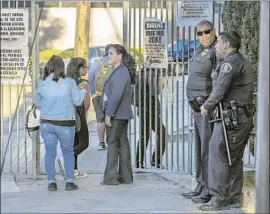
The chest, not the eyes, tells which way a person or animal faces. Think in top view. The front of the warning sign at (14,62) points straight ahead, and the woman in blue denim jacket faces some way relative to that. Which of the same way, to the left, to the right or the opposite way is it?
the opposite way

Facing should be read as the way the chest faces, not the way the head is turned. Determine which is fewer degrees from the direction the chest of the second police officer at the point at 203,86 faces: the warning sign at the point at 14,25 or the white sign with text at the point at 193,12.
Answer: the warning sign

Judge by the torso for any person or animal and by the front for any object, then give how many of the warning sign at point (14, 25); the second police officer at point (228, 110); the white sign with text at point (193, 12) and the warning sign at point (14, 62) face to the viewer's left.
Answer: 1

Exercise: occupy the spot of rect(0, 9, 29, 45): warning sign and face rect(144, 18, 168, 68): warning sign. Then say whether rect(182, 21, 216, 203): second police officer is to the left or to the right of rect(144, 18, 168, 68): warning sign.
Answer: right

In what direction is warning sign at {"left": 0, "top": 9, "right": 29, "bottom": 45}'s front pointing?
toward the camera

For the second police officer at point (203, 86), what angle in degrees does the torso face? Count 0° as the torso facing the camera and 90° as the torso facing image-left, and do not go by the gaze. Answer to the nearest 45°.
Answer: approximately 45°

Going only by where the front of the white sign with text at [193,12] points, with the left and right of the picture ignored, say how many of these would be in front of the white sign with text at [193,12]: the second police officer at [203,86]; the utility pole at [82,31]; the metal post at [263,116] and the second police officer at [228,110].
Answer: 3

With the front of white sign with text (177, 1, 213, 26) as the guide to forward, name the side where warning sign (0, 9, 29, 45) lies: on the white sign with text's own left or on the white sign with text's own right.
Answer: on the white sign with text's own right

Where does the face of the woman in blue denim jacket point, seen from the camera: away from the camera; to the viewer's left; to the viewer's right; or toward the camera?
away from the camera

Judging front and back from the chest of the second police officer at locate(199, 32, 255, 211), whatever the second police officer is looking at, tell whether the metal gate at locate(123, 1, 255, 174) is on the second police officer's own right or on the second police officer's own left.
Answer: on the second police officer's own right

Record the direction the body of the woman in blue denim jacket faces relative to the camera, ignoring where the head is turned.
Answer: away from the camera

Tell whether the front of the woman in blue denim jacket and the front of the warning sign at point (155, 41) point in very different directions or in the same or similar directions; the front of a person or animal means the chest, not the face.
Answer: very different directions

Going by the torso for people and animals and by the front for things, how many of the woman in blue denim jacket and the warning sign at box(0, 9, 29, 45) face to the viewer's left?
0

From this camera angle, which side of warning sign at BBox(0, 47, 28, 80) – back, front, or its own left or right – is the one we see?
front

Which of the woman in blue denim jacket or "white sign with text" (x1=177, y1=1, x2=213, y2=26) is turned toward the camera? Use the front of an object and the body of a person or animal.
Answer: the white sign with text

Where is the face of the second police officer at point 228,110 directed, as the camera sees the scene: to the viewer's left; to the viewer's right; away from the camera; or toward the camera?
to the viewer's left

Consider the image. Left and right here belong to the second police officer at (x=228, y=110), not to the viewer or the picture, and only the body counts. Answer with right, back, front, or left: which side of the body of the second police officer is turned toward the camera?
left
